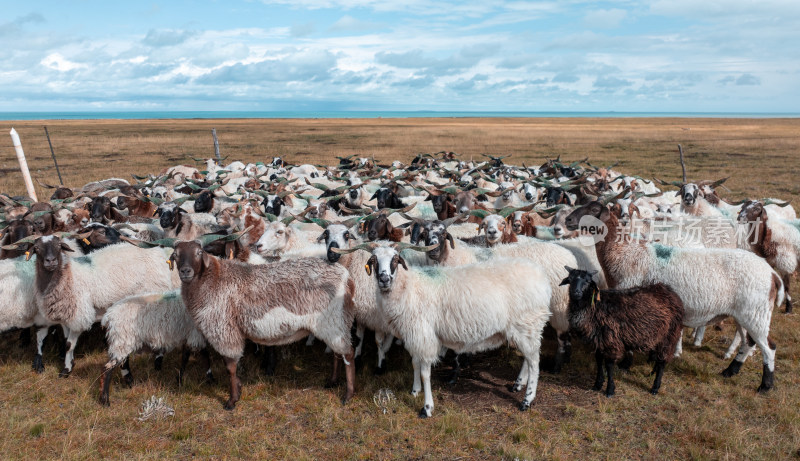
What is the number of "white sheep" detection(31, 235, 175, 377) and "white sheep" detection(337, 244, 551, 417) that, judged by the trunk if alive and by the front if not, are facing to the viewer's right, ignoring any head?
0

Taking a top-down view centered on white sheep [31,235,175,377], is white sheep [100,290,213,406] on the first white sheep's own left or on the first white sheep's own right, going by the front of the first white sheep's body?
on the first white sheep's own left

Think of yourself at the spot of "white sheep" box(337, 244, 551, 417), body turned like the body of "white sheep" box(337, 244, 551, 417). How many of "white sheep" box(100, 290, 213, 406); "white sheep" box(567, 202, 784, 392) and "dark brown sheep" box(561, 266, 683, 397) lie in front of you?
1

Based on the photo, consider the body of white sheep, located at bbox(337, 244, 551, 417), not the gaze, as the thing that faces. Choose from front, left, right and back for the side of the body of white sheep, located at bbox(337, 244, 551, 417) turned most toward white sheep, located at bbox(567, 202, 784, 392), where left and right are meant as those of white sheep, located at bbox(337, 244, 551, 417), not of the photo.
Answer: back

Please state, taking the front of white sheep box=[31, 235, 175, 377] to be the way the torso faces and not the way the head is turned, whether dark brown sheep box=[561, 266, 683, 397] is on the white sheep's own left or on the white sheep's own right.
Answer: on the white sheep's own left

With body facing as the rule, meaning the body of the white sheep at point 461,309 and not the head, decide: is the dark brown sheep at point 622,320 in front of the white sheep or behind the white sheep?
behind

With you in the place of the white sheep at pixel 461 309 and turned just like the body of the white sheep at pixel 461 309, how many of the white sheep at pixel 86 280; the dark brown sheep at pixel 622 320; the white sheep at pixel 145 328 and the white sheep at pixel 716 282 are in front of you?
2

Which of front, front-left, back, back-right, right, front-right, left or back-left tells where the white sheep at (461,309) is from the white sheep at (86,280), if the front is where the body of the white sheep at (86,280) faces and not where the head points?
left

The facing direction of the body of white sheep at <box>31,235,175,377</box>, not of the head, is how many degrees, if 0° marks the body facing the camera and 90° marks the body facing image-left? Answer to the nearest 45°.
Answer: approximately 45°

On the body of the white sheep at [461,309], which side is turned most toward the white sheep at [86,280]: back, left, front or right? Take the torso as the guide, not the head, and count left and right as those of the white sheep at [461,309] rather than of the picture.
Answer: front

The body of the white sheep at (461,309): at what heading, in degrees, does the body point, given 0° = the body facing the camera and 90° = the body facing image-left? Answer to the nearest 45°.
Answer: approximately 90°
